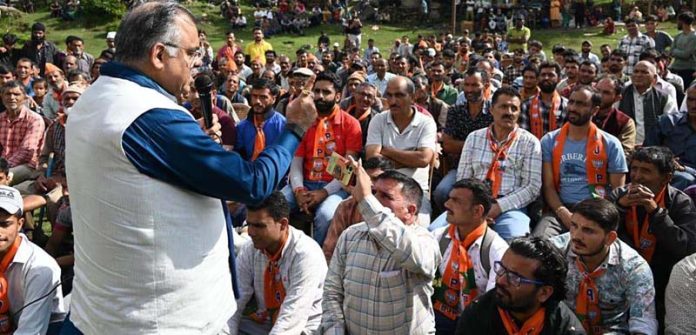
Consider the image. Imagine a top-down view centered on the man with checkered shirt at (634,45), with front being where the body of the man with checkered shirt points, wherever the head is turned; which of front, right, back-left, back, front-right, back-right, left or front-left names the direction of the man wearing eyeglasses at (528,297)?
front

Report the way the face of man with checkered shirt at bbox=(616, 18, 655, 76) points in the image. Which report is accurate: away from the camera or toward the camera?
toward the camera

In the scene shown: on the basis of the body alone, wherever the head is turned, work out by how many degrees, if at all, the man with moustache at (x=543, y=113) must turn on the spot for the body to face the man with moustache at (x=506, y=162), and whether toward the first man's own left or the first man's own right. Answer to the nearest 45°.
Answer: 0° — they already face them

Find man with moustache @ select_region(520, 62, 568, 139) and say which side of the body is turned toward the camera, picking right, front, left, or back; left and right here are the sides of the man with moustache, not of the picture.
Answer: front

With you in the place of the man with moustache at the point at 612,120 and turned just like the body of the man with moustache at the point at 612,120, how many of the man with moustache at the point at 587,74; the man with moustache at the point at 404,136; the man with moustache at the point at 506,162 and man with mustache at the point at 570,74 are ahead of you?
2

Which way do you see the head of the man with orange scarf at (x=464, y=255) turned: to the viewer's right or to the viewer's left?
to the viewer's left

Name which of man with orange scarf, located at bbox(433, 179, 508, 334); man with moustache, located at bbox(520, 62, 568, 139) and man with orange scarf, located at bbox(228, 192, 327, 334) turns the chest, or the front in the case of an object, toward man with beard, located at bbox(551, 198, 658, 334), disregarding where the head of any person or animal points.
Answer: the man with moustache

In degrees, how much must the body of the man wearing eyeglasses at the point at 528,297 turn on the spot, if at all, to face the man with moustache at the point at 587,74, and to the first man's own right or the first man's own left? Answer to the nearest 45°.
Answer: approximately 135° to the first man's own right

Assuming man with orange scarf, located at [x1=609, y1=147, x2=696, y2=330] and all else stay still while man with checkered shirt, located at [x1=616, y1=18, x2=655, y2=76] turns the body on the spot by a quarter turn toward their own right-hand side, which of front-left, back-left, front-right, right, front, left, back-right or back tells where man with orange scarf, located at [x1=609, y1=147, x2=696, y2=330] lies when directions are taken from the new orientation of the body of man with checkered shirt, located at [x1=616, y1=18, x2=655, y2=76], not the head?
left

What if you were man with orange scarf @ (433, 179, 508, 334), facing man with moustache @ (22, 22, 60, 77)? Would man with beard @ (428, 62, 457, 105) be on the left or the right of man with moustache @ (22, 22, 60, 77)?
right

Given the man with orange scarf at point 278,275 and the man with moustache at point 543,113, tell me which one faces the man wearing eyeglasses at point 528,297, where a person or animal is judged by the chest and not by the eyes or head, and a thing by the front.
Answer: the man with moustache

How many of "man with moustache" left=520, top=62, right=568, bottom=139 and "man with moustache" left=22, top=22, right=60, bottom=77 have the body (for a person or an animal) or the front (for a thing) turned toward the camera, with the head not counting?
2

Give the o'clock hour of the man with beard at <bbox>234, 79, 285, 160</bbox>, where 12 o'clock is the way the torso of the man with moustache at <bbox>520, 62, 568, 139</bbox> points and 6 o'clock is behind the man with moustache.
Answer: The man with beard is roughly at 2 o'clock from the man with moustache.

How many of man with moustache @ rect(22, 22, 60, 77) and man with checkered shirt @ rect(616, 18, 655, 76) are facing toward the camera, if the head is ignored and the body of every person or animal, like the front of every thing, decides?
2

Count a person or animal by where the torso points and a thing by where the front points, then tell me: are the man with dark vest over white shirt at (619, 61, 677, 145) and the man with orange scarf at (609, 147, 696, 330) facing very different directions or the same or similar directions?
same or similar directions

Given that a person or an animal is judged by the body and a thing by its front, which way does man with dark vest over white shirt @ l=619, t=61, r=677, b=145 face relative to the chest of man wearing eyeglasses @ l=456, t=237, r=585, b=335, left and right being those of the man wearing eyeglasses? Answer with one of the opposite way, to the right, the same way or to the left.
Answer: the same way

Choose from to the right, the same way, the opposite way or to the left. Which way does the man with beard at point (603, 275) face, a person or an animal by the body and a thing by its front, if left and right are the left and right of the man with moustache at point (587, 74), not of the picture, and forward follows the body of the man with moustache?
the same way

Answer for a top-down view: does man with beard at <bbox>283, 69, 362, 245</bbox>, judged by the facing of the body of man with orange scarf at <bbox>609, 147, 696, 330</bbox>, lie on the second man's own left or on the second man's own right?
on the second man's own right

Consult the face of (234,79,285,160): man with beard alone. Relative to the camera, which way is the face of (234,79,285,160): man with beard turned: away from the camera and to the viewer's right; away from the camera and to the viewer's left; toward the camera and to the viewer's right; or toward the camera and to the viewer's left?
toward the camera and to the viewer's left

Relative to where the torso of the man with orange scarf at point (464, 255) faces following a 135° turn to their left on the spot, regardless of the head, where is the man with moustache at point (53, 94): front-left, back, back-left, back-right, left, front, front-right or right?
back-left

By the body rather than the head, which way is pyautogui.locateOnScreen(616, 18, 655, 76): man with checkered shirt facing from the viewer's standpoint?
toward the camera

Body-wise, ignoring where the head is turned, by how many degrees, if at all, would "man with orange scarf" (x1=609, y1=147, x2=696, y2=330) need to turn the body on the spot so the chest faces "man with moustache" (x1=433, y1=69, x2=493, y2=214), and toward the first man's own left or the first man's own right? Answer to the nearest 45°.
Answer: approximately 90° to the first man's own right
